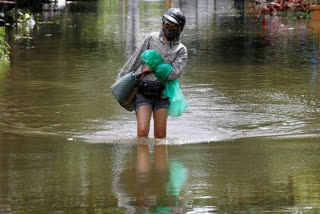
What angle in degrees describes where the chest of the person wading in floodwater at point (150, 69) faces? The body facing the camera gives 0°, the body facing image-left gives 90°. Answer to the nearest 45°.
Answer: approximately 0°
